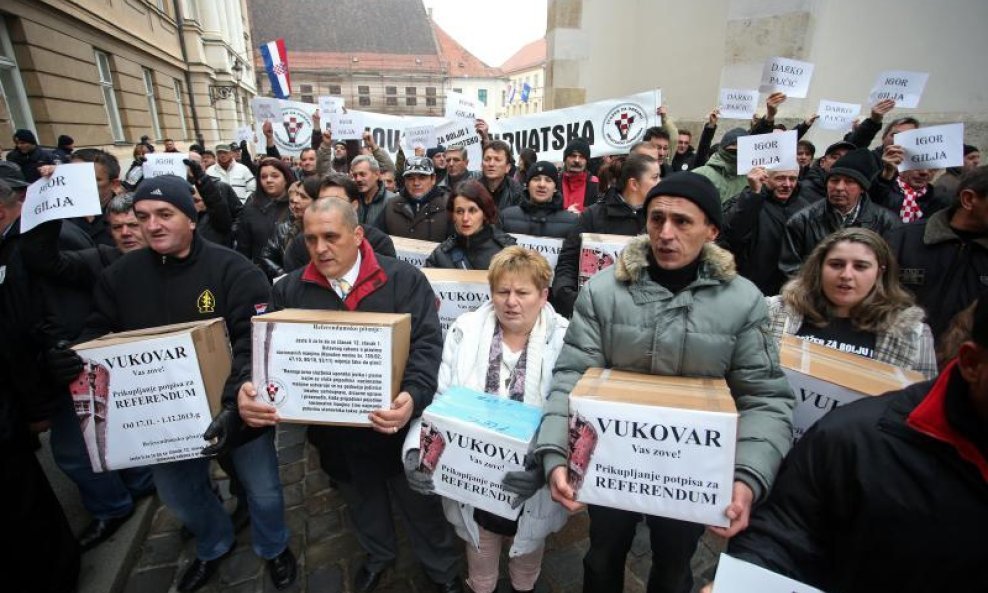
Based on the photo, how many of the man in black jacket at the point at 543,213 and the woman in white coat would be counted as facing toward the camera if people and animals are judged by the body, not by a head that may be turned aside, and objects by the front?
2

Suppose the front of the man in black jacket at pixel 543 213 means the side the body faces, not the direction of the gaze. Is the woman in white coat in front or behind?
in front

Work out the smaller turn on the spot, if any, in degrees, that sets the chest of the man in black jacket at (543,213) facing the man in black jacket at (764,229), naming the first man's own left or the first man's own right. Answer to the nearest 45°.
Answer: approximately 90° to the first man's own left

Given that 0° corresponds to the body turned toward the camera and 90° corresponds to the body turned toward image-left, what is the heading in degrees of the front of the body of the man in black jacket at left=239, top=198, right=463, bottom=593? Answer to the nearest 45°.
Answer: approximately 45°

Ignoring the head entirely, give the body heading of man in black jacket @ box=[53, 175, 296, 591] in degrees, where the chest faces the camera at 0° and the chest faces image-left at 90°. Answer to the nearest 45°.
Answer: approximately 45°

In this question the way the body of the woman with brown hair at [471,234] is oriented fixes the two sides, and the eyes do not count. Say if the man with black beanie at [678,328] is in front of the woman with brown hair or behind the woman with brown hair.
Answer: in front

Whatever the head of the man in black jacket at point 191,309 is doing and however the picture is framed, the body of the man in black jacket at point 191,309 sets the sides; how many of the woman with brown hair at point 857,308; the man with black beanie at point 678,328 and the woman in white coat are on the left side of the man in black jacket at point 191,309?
3

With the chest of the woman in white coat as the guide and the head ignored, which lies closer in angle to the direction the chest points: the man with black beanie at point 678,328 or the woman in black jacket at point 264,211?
the man with black beanie

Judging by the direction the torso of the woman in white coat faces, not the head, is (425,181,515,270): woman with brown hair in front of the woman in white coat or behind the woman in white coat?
behind

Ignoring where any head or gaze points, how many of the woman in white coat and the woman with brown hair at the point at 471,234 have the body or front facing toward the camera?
2

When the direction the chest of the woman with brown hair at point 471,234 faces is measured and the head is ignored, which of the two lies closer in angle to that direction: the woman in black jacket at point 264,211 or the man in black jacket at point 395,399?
the man in black jacket
